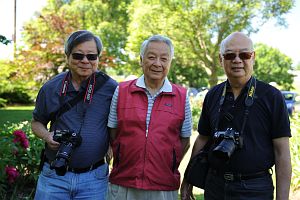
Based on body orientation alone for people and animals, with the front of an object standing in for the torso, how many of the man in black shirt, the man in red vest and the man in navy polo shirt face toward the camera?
3

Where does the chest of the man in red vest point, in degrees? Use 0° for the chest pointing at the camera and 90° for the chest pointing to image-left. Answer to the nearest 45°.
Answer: approximately 0°

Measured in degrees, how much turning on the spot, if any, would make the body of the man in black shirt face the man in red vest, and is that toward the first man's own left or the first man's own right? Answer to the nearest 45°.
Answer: approximately 90° to the first man's own right

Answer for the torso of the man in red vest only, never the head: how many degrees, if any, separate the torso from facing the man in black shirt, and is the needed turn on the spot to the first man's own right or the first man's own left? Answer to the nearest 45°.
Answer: approximately 45° to the first man's own left

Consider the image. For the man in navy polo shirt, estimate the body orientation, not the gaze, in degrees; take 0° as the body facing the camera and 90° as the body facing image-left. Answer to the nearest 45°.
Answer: approximately 0°

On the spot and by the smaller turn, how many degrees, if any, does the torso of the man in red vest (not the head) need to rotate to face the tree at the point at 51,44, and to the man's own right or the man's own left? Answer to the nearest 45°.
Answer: approximately 180°

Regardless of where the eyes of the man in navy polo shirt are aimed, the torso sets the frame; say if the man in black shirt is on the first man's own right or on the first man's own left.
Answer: on the first man's own left

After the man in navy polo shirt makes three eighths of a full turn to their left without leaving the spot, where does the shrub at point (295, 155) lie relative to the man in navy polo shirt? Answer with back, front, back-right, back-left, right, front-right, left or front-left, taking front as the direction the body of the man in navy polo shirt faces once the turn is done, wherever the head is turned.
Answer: front

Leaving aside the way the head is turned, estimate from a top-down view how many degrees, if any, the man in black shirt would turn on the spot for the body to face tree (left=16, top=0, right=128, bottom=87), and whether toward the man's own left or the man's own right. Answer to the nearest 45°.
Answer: approximately 135° to the man's own right
